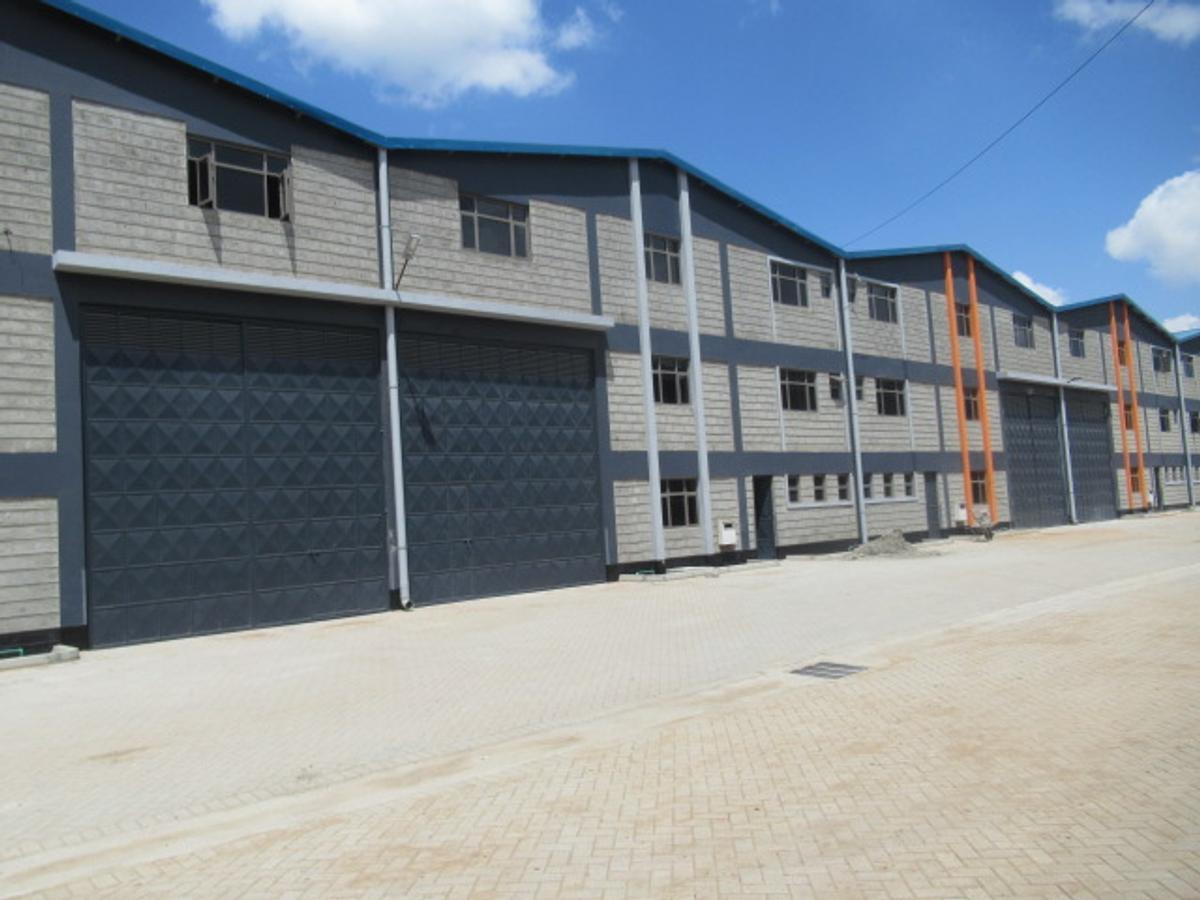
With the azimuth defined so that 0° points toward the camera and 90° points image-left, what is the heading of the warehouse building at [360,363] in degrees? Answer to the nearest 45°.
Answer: approximately 315°

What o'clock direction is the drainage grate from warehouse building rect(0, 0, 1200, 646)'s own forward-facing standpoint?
The drainage grate is roughly at 12 o'clock from the warehouse building.
